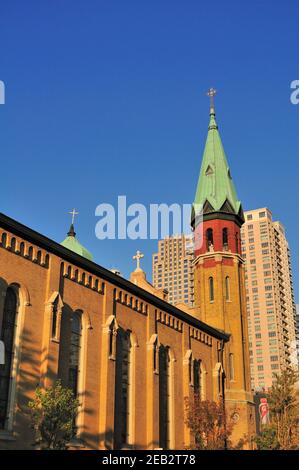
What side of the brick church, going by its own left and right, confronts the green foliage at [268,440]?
front

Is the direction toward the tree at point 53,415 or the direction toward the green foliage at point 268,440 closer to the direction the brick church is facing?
the green foliage

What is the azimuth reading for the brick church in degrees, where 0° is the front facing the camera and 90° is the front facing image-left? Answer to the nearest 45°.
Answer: approximately 225°

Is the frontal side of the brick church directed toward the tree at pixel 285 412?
yes

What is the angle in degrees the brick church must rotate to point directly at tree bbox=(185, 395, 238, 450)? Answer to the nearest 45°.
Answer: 0° — it already faces it
